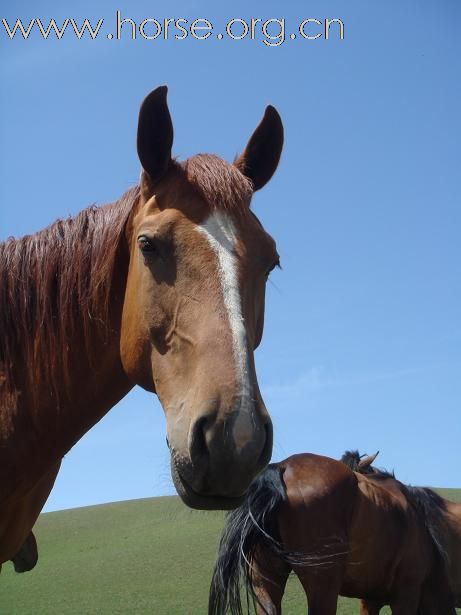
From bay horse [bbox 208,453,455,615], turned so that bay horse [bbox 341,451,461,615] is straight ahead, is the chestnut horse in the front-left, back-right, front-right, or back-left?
back-right

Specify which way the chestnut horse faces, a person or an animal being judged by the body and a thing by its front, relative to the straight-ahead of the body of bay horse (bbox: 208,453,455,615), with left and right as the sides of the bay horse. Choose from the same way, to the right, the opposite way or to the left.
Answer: to the right

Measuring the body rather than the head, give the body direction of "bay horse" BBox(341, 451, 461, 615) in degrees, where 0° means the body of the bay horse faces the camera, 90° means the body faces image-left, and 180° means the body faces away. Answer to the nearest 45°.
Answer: approximately 90°

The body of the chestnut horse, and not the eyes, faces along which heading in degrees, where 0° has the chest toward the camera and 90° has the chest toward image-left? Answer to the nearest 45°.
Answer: approximately 315°

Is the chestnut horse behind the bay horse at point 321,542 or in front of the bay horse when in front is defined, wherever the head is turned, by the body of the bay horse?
behind

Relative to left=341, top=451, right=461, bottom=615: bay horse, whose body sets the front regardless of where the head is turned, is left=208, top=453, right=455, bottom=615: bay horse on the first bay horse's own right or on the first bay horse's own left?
on the first bay horse's own left

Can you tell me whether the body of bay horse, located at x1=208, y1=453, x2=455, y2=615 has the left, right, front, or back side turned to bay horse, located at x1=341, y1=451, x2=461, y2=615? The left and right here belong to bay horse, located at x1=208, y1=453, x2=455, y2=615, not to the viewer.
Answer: front

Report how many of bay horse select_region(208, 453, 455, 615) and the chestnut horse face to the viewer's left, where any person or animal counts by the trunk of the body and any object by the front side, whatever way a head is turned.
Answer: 0

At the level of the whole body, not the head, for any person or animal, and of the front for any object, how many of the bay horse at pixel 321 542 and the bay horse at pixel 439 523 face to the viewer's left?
1

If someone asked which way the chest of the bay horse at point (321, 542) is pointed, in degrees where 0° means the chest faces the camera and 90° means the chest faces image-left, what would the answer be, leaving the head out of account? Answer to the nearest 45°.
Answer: approximately 225°
